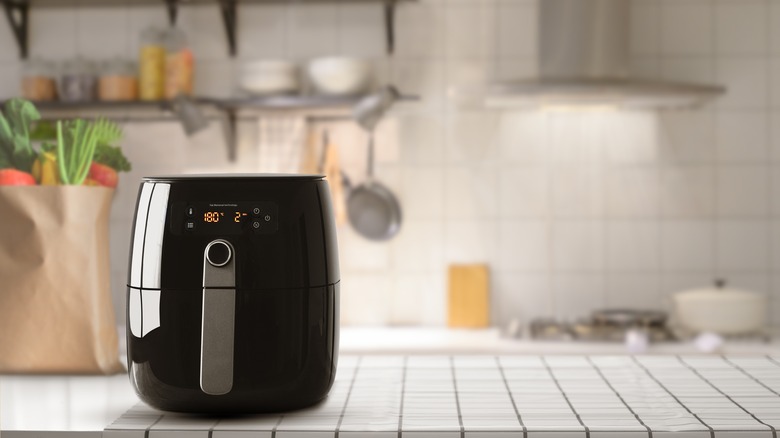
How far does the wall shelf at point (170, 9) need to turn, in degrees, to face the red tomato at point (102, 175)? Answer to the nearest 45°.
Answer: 0° — it already faces it

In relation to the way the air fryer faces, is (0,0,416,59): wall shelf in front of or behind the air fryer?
behind

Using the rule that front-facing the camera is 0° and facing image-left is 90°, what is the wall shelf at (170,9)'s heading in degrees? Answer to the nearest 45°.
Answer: approximately 0°

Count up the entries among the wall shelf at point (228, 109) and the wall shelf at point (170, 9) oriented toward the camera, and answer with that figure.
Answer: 2

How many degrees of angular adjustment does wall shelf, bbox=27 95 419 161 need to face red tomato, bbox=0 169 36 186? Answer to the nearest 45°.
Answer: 0° — it already faces it

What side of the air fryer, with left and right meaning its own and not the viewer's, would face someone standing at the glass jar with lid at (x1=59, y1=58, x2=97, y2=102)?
back

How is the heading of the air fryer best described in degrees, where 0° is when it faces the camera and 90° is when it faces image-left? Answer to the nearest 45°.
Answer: approximately 0°

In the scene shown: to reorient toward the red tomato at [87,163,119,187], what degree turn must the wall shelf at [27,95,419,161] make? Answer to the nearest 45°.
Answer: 0° — it already faces it
